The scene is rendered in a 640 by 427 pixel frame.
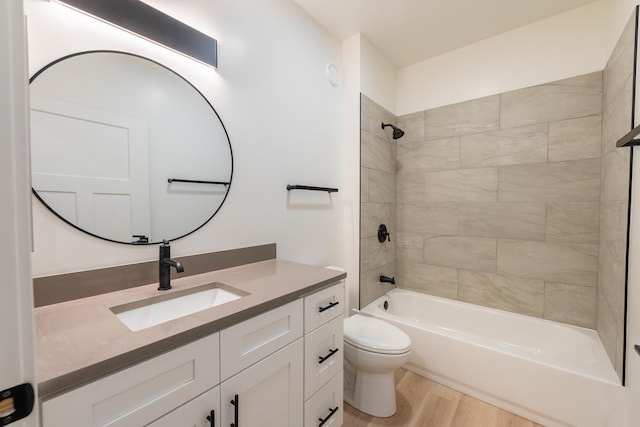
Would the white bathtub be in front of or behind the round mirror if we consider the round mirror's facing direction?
in front

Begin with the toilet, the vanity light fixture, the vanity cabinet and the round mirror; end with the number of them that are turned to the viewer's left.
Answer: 0

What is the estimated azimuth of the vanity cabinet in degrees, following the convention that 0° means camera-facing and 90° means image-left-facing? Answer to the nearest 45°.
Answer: approximately 315°

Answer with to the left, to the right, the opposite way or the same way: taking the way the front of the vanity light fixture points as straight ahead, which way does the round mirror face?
the same way

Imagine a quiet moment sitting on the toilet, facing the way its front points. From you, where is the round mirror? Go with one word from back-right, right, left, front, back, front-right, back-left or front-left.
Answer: right

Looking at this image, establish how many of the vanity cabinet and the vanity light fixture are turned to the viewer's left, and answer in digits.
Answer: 0

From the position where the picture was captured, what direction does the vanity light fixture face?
facing the viewer and to the right of the viewer

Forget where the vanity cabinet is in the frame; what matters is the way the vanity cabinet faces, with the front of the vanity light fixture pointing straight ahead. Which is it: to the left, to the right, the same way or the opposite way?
the same way

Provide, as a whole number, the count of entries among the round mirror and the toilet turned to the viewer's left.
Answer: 0

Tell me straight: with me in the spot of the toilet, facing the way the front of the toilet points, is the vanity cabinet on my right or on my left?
on my right

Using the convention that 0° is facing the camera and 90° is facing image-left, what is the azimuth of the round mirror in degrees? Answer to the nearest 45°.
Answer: approximately 315°
